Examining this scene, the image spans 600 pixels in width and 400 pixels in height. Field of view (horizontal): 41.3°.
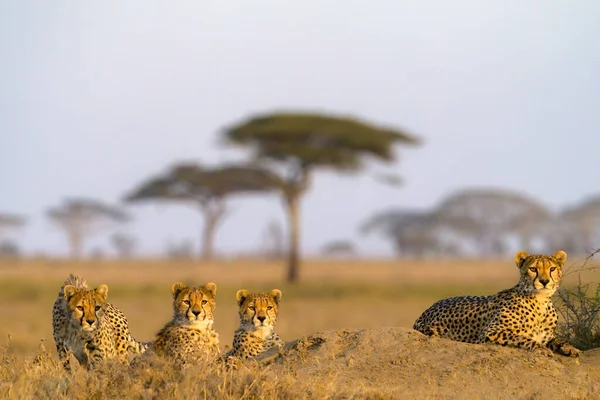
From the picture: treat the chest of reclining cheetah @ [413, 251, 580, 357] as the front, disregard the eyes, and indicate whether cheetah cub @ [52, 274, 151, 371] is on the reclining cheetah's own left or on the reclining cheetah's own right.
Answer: on the reclining cheetah's own right

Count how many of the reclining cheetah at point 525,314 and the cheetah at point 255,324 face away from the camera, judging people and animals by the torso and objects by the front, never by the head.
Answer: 0

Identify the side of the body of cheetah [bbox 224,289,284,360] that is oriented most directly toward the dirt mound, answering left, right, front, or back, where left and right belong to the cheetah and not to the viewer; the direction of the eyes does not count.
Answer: left

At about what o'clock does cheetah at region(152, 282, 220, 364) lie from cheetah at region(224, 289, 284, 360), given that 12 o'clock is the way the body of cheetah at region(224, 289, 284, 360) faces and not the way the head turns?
cheetah at region(152, 282, 220, 364) is roughly at 2 o'clock from cheetah at region(224, 289, 284, 360).

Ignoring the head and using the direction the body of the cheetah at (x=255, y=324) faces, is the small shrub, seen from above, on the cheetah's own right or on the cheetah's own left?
on the cheetah's own left

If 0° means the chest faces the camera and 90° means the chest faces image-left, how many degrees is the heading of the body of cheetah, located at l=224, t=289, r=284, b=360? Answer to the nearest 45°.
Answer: approximately 0°

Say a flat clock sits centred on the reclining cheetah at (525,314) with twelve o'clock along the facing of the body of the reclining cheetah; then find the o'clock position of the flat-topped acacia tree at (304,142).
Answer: The flat-topped acacia tree is roughly at 7 o'clock from the reclining cheetah.

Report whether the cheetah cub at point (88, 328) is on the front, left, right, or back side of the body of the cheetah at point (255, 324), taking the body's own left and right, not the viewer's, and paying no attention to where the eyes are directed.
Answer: right

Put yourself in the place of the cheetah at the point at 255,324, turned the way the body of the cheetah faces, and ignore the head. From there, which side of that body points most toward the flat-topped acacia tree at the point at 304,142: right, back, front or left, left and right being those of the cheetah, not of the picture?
back

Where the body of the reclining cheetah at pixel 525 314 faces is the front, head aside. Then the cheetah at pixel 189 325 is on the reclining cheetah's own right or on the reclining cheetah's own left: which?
on the reclining cheetah's own right

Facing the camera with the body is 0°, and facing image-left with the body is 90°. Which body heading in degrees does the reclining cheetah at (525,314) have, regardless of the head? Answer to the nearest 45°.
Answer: approximately 315°
